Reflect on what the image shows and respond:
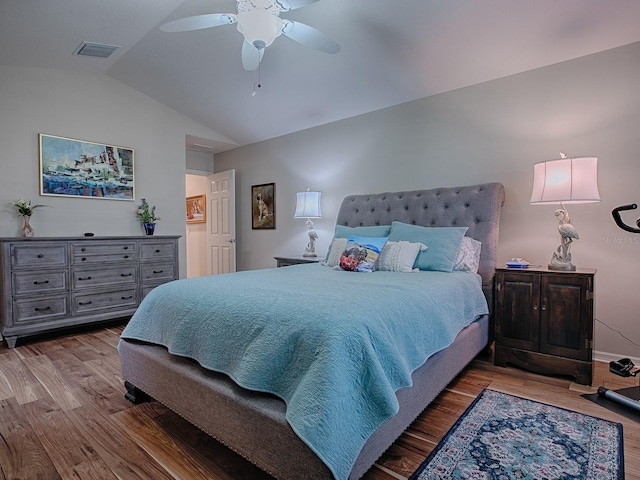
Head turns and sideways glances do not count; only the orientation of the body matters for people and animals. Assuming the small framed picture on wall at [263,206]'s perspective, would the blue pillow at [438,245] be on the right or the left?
on its left

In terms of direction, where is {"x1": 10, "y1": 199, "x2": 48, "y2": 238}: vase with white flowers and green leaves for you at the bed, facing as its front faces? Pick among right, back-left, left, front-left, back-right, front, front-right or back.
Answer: right

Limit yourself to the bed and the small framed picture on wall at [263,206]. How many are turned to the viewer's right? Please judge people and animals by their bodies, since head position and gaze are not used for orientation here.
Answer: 0

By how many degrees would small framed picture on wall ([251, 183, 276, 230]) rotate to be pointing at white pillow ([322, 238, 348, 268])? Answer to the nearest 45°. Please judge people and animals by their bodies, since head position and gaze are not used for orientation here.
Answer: approximately 45° to its left

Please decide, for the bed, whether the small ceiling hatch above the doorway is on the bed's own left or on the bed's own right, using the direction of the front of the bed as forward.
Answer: on the bed's own right

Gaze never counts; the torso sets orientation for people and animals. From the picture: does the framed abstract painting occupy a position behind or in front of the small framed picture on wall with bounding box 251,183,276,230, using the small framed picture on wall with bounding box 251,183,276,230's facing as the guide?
in front

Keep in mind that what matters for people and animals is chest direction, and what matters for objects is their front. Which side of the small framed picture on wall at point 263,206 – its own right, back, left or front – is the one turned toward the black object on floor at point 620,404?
left

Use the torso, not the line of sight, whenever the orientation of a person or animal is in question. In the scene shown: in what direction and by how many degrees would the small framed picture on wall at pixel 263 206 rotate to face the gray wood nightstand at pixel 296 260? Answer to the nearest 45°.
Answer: approximately 45° to its left

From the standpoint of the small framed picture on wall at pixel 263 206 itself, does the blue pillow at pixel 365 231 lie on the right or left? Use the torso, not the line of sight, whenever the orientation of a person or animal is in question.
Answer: on its left

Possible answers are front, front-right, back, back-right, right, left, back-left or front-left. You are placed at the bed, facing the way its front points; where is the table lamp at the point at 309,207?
back-right

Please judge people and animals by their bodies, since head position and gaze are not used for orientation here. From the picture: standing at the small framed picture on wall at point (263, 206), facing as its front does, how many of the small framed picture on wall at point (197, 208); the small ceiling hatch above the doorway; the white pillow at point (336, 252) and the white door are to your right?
3

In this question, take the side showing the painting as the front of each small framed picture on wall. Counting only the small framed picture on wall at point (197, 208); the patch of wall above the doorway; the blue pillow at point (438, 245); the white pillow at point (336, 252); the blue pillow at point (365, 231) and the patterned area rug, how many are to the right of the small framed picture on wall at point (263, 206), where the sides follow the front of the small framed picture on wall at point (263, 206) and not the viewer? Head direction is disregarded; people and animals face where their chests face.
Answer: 2

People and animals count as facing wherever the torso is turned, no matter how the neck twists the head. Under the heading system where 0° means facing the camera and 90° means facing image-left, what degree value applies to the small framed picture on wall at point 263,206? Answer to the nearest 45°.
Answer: approximately 45°
